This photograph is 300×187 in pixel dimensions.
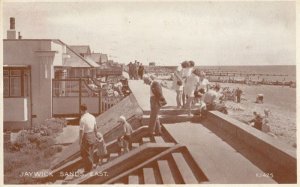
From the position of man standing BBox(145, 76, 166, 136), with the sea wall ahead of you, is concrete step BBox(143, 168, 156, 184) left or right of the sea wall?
right
